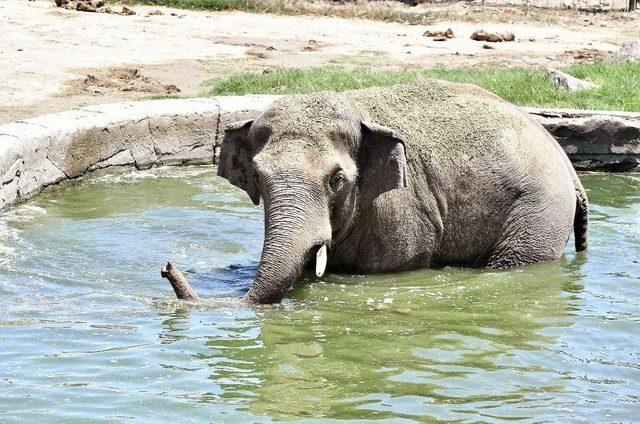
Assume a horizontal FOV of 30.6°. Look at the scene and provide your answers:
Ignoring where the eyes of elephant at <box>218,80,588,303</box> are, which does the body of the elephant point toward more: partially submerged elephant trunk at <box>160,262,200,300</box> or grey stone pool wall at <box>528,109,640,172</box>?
the partially submerged elephant trunk

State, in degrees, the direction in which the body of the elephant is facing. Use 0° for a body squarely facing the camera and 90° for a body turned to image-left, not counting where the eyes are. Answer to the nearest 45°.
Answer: approximately 45°

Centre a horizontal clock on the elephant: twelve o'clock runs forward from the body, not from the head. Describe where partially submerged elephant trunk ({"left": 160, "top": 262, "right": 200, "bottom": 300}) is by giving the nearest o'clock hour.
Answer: The partially submerged elephant trunk is roughly at 12 o'clock from the elephant.

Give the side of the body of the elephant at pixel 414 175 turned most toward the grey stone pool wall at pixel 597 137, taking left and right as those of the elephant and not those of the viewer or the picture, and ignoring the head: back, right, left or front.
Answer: back
